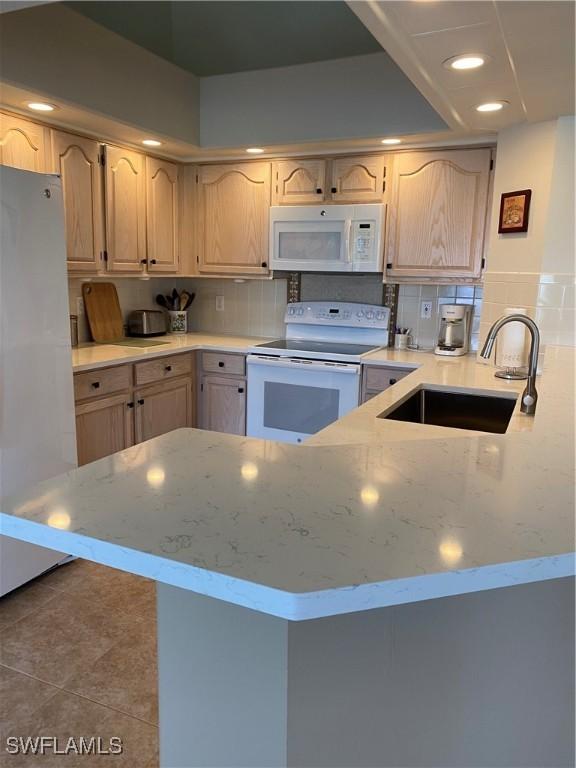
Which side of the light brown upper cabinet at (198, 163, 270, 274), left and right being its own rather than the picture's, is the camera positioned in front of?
front

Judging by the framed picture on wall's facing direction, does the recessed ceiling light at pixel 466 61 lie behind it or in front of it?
in front

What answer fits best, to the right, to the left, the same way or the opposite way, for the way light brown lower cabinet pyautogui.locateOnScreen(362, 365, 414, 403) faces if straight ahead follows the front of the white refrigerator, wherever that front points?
to the right

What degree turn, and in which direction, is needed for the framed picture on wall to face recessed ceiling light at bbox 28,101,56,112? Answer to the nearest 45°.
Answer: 0° — it already faces it

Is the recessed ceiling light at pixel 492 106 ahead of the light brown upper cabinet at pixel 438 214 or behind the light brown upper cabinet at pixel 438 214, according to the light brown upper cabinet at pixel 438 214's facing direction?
ahead

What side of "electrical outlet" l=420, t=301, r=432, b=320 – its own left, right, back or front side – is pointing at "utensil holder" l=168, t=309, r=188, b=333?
right

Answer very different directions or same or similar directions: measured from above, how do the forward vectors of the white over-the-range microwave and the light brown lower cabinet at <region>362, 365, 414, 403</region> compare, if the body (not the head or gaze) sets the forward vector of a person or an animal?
same or similar directions

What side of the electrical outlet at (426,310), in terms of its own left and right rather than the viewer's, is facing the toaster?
right

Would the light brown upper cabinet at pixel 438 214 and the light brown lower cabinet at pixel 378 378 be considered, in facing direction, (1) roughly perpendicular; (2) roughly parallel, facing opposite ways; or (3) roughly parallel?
roughly parallel

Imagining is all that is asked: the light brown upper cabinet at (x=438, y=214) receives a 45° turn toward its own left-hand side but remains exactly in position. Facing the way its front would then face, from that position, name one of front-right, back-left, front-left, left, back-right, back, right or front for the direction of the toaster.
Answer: back-right

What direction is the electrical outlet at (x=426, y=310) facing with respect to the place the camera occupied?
facing the viewer

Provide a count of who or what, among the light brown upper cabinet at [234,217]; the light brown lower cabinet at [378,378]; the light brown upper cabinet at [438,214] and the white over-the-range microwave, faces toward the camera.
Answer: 4

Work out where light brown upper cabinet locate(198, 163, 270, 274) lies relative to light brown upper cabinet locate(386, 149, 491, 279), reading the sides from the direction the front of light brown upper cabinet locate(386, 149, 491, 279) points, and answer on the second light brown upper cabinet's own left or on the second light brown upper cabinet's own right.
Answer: on the second light brown upper cabinet's own right
